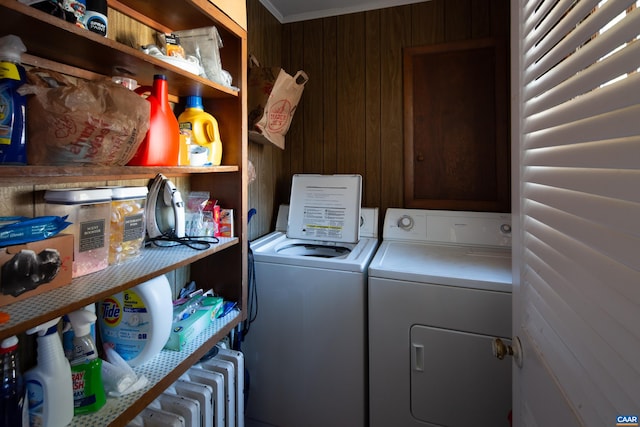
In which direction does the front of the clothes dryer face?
toward the camera

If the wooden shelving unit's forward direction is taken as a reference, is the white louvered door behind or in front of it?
in front

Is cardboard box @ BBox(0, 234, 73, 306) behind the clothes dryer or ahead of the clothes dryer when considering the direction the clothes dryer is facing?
ahead

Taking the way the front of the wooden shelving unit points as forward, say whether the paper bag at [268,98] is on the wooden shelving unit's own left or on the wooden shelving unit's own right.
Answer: on the wooden shelving unit's own left

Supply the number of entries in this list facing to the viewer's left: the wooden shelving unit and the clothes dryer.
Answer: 0

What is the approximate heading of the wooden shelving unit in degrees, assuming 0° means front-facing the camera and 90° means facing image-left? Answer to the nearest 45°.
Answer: approximately 315°
